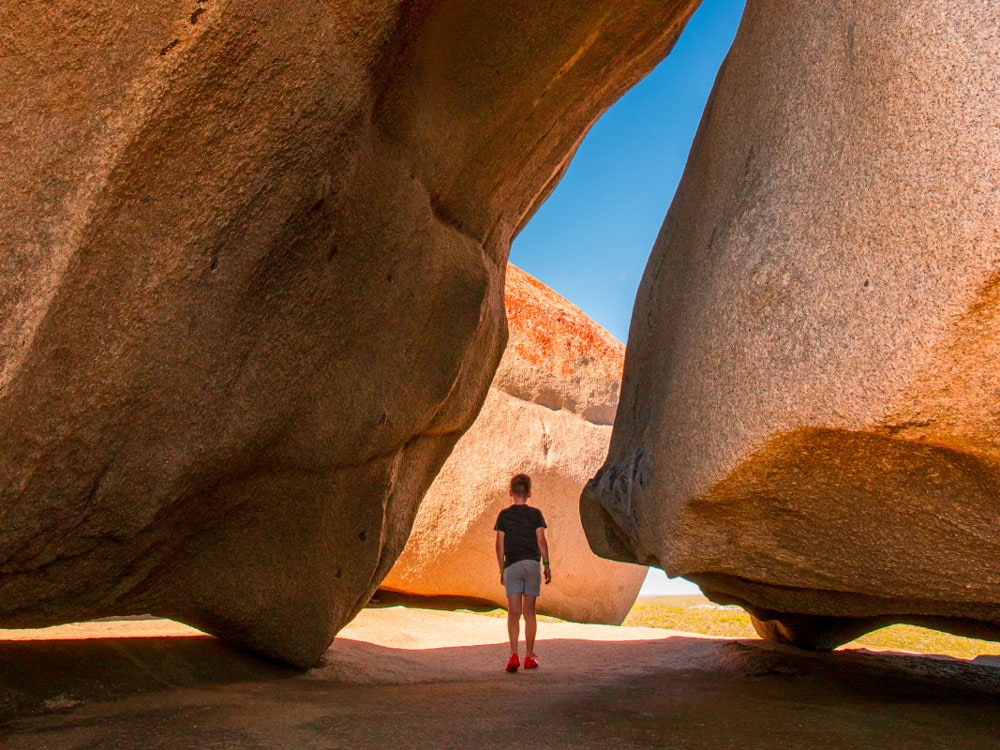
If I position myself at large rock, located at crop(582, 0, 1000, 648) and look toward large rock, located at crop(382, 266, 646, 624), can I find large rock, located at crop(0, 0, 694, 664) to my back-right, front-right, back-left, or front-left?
front-left

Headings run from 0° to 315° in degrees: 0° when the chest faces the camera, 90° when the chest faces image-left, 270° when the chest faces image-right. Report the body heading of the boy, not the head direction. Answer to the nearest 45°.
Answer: approximately 180°

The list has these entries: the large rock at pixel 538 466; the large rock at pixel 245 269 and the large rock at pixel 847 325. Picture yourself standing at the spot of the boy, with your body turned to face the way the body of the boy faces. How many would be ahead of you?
1

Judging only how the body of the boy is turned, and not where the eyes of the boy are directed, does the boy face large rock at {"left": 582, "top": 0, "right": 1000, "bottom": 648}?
no

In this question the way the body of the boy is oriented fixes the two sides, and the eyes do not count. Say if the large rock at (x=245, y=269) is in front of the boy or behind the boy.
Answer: behind

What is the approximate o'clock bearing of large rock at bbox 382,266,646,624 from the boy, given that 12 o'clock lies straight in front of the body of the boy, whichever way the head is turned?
The large rock is roughly at 12 o'clock from the boy.
